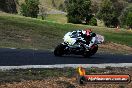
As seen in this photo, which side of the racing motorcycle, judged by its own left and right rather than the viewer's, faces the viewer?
left
